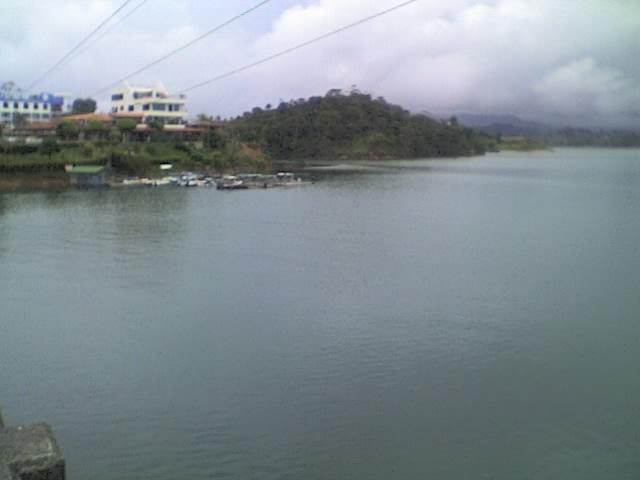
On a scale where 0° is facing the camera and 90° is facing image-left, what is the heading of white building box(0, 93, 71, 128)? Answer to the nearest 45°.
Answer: approximately 0°

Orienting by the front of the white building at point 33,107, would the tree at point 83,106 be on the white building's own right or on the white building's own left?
on the white building's own left

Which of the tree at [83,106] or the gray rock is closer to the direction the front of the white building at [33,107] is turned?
the gray rock

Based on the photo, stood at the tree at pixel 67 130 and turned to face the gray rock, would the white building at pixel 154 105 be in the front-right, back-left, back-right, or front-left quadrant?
back-left

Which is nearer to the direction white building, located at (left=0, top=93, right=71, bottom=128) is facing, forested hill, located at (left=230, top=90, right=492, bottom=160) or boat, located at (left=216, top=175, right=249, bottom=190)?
the boat

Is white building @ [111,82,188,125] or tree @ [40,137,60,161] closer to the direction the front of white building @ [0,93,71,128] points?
the tree

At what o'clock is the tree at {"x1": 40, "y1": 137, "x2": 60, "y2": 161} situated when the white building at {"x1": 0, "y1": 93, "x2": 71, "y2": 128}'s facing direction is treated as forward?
The tree is roughly at 12 o'clock from the white building.
